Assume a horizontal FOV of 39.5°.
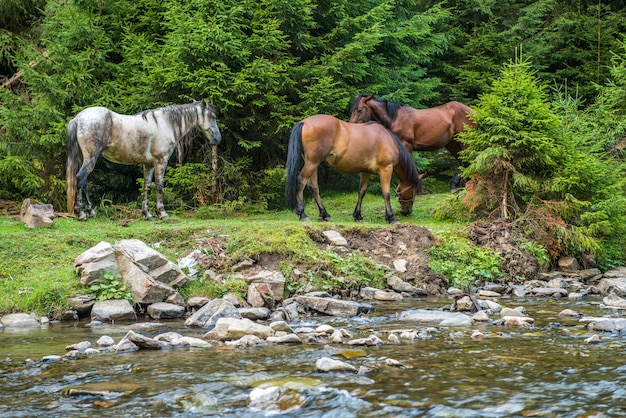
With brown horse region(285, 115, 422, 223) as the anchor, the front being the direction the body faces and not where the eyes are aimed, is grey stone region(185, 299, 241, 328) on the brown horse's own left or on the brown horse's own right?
on the brown horse's own right

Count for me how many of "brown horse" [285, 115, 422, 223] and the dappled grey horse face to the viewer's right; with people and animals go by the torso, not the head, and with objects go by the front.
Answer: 2

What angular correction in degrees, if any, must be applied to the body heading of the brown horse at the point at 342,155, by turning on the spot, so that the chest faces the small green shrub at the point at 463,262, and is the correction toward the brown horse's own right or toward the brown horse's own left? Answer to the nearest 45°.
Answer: approximately 45° to the brown horse's own right

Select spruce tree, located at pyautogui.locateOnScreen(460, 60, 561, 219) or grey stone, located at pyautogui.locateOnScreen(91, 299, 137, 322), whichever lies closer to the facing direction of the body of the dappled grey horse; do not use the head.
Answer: the spruce tree

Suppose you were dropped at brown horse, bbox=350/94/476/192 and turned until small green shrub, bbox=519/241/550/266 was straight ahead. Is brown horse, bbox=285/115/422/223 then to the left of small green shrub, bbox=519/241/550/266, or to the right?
right

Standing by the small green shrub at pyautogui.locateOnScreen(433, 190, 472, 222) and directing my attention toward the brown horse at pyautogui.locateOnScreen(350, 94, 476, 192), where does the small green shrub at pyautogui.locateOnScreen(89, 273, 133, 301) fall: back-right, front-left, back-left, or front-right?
back-left

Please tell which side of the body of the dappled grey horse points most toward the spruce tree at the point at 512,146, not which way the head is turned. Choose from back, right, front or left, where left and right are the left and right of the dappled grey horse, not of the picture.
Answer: front

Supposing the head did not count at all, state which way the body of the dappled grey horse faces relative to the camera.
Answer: to the viewer's right

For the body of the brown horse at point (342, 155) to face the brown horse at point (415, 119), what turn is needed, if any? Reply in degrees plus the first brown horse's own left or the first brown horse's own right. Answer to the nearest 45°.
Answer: approximately 45° to the first brown horse's own left

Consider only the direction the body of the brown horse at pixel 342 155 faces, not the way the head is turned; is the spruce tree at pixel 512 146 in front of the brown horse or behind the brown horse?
in front

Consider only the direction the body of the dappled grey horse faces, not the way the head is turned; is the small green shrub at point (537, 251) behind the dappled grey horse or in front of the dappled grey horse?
in front

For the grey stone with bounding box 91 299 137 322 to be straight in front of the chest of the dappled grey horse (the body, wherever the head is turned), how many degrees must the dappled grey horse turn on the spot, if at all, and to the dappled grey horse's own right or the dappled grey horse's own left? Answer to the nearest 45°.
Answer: approximately 90° to the dappled grey horse's own right

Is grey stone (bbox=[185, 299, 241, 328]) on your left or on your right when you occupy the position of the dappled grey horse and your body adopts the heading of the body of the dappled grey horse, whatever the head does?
on your right

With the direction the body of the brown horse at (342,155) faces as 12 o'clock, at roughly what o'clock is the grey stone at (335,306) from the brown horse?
The grey stone is roughly at 3 o'clock from the brown horse.

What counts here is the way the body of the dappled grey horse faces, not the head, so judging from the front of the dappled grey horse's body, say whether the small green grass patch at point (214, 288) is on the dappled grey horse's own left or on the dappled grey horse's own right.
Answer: on the dappled grey horse's own right

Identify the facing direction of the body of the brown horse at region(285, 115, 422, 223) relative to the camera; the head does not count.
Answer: to the viewer's right
